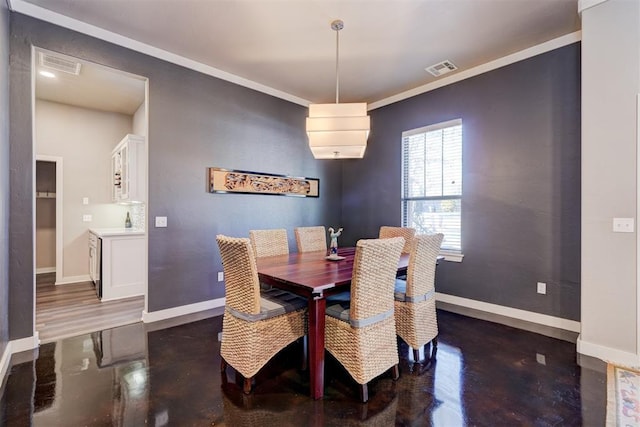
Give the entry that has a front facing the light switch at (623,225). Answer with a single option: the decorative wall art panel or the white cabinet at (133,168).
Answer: the decorative wall art panel

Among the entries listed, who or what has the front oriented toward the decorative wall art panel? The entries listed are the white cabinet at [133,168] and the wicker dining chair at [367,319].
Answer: the wicker dining chair

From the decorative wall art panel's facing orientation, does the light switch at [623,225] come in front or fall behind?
in front

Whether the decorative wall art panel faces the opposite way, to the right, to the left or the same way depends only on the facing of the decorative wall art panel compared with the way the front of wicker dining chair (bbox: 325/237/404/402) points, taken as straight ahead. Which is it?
the opposite way

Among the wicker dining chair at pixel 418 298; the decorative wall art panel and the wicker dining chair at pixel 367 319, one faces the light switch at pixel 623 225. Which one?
the decorative wall art panel

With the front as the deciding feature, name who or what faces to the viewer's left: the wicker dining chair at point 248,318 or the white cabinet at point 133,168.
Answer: the white cabinet

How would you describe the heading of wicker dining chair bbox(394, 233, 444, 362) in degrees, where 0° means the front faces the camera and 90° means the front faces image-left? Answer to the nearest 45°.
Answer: approximately 135°

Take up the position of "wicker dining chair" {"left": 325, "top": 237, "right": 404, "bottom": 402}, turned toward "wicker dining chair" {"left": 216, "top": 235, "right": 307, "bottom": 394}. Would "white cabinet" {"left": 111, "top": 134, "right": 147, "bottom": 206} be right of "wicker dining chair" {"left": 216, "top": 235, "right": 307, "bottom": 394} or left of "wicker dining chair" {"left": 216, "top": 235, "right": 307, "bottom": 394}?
right

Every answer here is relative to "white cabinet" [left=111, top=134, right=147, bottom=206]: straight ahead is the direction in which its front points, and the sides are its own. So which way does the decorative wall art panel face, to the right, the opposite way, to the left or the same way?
to the left

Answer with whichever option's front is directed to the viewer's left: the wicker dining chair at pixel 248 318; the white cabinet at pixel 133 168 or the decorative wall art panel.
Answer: the white cabinet

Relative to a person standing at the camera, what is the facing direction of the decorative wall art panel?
facing the viewer and to the right of the viewer

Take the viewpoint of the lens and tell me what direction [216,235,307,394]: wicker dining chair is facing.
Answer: facing away from the viewer and to the right of the viewer

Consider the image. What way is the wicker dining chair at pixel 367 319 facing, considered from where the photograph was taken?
facing away from the viewer and to the left of the viewer

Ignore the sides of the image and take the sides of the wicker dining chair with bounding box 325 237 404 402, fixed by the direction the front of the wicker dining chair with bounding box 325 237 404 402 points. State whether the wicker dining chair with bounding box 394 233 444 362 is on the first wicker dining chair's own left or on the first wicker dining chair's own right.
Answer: on the first wicker dining chair's own right

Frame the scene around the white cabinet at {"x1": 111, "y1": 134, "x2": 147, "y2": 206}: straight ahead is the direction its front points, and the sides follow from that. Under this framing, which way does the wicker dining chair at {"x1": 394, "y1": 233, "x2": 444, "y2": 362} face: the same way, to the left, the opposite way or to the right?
to the right

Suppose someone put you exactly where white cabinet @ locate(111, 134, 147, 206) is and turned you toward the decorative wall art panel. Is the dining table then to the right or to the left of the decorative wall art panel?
right
